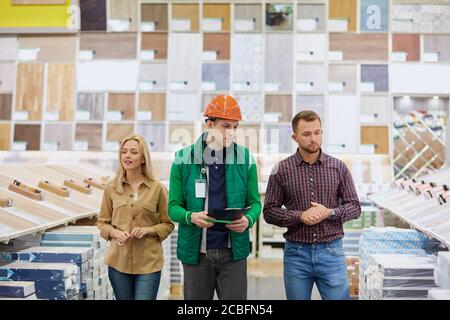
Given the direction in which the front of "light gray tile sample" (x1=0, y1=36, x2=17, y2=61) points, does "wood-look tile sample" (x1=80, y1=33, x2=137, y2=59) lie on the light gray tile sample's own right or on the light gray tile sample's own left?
on the light gray tile sample's own left

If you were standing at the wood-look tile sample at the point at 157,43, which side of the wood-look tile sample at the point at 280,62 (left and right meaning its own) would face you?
right

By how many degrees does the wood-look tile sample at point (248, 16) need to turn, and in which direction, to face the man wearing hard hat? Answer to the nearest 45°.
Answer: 0° — it already faces them

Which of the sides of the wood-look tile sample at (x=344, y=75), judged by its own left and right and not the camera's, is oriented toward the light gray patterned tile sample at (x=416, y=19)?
left

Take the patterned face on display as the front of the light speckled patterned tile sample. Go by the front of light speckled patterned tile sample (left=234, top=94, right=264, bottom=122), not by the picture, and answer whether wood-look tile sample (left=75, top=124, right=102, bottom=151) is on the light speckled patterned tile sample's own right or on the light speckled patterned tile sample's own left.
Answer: on the light speckled patterned tile sample's own right
